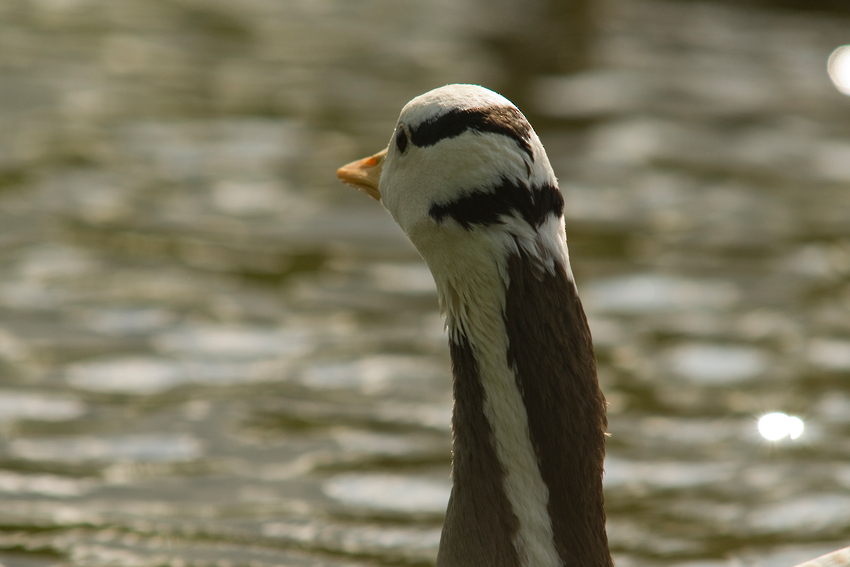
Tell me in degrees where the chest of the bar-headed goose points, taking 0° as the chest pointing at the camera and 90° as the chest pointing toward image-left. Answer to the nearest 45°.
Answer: approximately 135°
